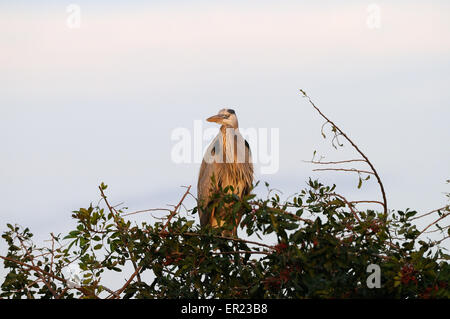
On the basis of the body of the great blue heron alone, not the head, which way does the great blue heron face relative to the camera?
toward the camera
